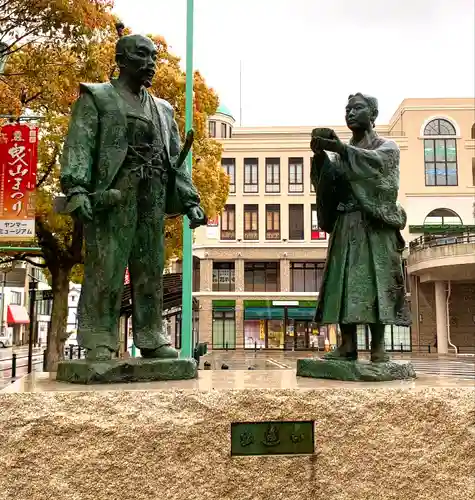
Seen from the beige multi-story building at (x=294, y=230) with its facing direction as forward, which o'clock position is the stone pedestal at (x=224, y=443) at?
The stone pedestal is roughly at 12 o'clock from the beige multi-story building.

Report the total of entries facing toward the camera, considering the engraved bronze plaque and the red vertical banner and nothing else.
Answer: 2

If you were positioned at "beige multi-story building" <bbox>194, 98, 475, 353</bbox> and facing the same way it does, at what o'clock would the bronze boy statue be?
The bronze boy statue is roughly at 12 o'clock from the beige multi-story building.

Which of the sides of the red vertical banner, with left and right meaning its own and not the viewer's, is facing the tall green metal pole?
left

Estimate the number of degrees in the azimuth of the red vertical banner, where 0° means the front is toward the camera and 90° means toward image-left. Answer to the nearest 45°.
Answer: approximately 0°

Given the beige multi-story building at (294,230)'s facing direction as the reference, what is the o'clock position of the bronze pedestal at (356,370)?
The bronze pedestal is roughly at 12 o'clock from the beige multi-story building.

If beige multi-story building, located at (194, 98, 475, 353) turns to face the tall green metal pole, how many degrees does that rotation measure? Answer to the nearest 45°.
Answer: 0° — it already faces it

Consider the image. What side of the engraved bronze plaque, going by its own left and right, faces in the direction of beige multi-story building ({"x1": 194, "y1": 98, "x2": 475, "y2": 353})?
back
